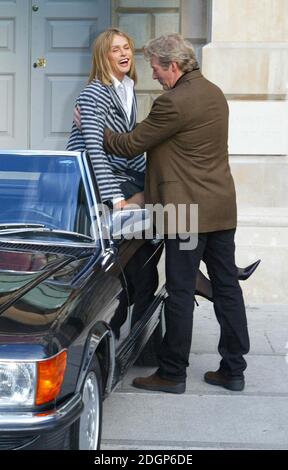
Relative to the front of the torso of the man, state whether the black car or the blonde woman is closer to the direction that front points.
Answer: the blonde woman

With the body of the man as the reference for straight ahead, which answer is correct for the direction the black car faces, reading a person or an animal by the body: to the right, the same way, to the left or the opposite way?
to the left

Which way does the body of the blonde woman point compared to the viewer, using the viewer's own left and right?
facing the viewer and to the right of the viewer

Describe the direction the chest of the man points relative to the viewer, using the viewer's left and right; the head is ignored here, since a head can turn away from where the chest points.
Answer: facing away from the viewer and to the left of the viewer

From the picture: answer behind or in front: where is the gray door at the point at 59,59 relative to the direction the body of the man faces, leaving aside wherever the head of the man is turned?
in front

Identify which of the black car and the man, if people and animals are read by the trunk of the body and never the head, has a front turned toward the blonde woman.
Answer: the man

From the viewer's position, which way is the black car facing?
facing the viewer and to the left of the viewer

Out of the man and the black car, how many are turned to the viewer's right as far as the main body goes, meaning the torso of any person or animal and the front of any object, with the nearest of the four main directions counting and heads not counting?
0

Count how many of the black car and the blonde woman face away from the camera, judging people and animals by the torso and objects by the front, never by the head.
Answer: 0

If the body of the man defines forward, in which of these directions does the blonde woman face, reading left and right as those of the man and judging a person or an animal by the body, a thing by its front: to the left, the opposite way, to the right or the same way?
the opposite way

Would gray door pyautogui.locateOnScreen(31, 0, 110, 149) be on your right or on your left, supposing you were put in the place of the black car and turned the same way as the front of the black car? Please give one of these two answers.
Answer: on your right

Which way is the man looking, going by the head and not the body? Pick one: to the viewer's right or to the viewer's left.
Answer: to the viewer's left

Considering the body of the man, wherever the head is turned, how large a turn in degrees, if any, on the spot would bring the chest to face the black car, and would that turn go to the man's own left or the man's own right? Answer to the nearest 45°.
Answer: approximately 90° to the man's own left

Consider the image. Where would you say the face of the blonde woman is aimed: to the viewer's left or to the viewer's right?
to the viewer's right
